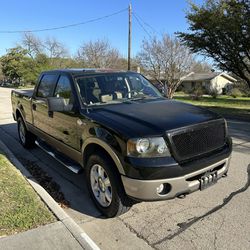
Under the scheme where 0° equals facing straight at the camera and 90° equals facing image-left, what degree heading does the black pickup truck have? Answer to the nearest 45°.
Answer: approximately 315°

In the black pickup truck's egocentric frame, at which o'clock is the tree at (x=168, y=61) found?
The tree is roughly at 8 o'clock from the black pickup truck.

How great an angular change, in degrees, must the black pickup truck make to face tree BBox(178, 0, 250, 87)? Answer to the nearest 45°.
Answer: approximately 90° to its left

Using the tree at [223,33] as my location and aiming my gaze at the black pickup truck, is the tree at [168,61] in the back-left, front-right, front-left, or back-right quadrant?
back-right
